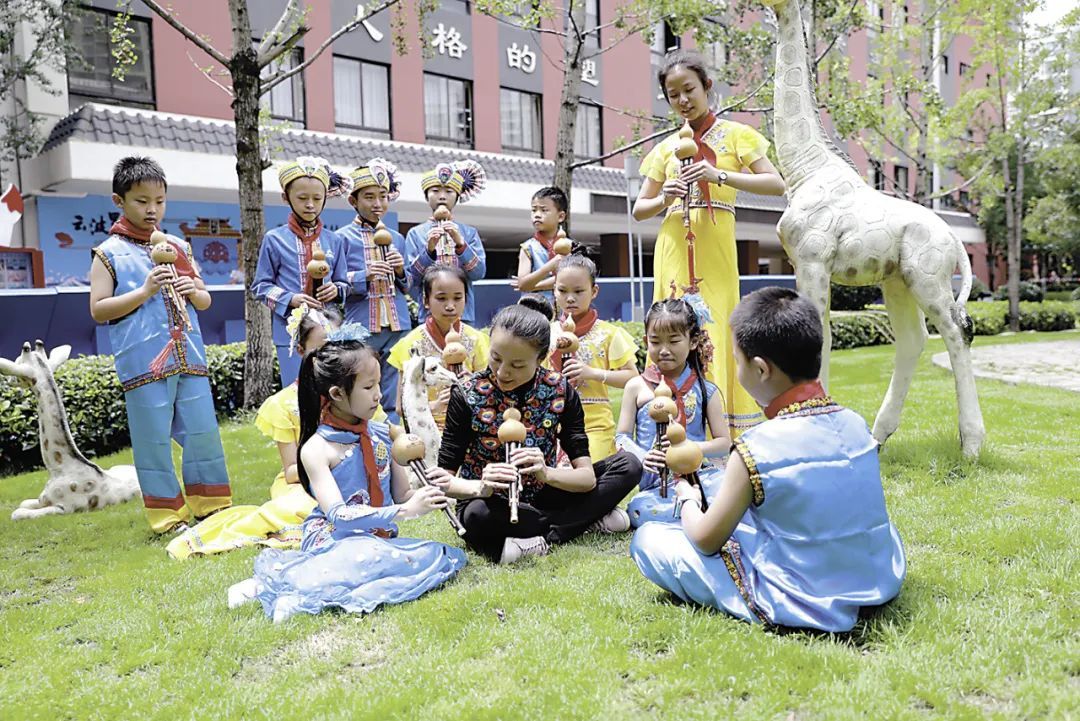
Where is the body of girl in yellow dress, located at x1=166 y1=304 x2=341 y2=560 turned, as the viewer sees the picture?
to the viewer's right

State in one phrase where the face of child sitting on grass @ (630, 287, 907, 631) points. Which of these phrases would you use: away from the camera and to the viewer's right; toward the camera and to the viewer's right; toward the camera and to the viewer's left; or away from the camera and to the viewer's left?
away from the camera and to the viewer's left

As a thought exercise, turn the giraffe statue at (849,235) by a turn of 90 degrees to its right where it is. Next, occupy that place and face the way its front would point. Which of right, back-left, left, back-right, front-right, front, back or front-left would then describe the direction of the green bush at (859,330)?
front

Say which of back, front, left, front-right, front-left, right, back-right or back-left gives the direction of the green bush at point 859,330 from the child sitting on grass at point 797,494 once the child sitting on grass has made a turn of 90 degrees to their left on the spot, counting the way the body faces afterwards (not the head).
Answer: back-right

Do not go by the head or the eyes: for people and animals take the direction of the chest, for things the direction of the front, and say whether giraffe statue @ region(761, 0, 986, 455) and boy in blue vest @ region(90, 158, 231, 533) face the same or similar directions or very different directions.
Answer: very different directions

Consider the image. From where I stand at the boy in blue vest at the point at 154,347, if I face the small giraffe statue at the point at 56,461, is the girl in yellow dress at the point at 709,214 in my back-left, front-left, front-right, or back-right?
back-right

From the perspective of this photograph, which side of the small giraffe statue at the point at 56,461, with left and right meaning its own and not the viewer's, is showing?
left

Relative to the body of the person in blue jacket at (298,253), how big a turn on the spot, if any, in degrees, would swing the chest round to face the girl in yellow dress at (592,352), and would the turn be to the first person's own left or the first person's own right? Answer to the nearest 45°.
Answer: approximately 45° to the first person's own left

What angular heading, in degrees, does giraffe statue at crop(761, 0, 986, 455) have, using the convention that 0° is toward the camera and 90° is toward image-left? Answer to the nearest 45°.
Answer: approximately 90°

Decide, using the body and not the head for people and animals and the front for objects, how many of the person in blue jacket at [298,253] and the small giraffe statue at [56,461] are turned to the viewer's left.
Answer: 1
